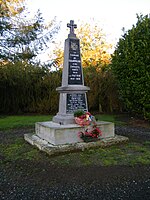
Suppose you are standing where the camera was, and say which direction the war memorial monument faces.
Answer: facing the viewer and to the right of the viewer

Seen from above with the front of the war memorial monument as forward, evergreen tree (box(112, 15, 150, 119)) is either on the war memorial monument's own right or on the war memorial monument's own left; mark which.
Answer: on the war memorial monument's own left
